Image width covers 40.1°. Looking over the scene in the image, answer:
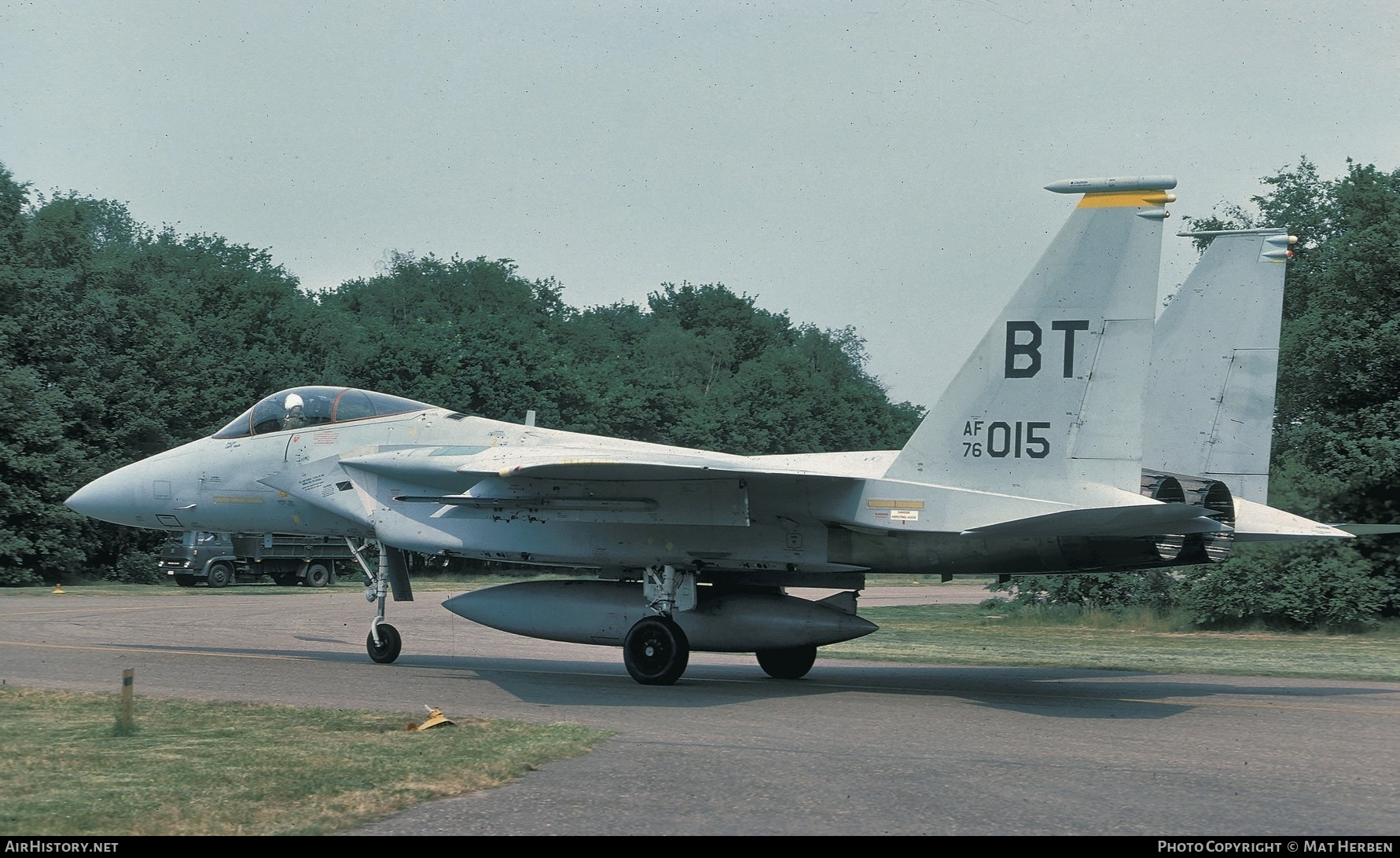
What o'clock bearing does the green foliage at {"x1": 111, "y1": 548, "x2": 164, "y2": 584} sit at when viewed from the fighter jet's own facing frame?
The green foliage is roughly at 2 o'clock from the fighter jet.

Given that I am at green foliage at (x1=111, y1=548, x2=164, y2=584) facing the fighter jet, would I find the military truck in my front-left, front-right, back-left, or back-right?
front-left

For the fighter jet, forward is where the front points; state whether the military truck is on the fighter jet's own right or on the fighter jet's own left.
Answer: on the fighter jet's own right

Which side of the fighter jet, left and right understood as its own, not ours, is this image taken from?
left
